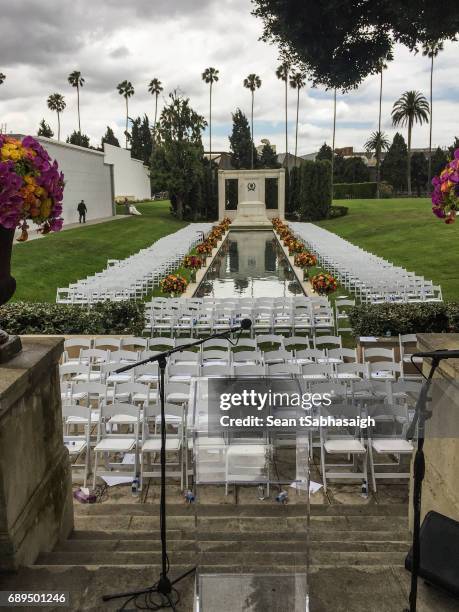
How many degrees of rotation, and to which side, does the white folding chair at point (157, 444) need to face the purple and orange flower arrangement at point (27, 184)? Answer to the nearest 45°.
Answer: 0° — it already faces it

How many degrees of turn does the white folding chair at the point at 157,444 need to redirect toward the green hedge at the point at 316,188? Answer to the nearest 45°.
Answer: approximately 180°

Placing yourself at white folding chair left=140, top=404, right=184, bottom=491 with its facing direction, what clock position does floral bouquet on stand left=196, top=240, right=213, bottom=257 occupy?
The floral bouquet on stand is roughly at 6 o'clock from the white folding chair.

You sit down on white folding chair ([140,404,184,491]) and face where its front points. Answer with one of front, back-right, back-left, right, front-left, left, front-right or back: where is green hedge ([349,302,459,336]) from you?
back-left

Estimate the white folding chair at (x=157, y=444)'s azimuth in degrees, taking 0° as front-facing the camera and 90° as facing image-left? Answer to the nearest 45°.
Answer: approximately 0°

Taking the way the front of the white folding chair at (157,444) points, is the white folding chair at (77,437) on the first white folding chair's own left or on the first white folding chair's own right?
on the first white folding chair's own right

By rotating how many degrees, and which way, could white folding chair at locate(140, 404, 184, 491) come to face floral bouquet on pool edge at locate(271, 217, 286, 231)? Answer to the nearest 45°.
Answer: approximately 180°

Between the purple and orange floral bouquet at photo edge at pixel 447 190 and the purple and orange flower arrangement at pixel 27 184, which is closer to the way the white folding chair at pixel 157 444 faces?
the purple and orange flower arrangement

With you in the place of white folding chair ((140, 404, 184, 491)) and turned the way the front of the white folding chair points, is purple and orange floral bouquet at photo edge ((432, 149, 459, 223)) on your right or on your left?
on your left

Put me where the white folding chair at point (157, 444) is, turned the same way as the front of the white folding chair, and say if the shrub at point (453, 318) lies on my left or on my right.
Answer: on my left

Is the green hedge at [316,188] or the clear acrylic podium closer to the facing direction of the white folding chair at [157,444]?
the clear acrylic podium
